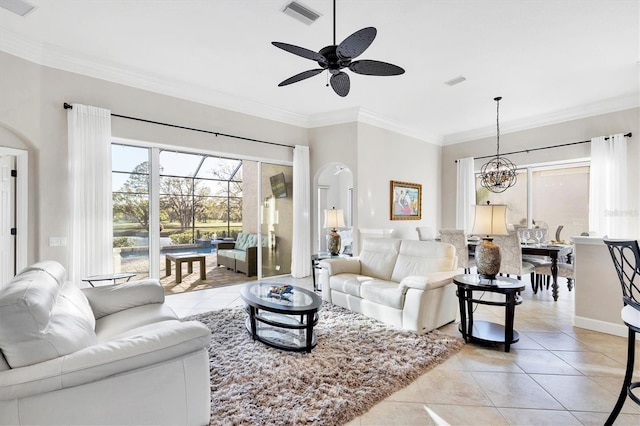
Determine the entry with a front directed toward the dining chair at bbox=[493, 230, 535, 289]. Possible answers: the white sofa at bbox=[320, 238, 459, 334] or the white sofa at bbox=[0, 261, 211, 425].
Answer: the white sofa at bbox=[0, 261, 211, 425]

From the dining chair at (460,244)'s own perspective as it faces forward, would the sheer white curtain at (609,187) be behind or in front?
in front

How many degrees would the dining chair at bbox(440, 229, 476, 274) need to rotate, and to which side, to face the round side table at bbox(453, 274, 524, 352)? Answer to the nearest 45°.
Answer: approximately 135° to its right

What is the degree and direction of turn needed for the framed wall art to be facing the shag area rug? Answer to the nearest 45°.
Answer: approximately 45° to its right

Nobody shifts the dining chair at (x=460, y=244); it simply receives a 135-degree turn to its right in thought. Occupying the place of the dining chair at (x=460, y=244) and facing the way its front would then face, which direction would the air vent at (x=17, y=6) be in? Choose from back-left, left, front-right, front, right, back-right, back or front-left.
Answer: front-right

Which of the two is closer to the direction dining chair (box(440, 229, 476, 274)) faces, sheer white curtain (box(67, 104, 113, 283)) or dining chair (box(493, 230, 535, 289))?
the dining chair

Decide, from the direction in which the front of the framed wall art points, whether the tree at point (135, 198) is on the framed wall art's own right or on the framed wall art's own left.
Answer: on the framed wall art's own right

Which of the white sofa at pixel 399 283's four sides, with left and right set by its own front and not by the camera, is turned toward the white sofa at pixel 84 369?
front

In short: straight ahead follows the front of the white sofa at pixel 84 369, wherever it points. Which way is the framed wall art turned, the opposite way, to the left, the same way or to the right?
to the right

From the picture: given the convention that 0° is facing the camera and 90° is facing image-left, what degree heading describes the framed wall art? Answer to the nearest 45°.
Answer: approximately 315°

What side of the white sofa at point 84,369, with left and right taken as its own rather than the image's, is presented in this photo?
right

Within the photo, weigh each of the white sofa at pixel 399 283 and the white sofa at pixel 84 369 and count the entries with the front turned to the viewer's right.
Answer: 1

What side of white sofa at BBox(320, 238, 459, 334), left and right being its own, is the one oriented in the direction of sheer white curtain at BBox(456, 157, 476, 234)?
back

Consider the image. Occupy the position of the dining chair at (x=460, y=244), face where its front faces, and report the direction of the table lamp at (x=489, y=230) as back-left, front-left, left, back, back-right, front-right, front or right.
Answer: back-right
